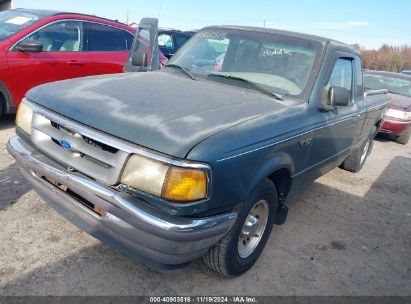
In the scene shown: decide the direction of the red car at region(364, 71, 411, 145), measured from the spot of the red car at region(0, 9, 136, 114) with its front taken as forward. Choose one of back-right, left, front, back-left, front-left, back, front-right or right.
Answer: back-left

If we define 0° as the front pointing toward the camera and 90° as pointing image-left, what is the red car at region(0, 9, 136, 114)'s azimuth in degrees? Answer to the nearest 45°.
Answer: approximately 45°

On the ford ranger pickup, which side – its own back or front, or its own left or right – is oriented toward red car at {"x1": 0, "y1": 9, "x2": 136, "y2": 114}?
right

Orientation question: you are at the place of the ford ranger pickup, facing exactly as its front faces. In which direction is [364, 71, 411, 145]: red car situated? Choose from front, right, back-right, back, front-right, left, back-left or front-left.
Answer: back

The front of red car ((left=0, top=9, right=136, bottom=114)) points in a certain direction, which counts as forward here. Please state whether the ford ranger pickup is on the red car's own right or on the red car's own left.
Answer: on the red car's own left
